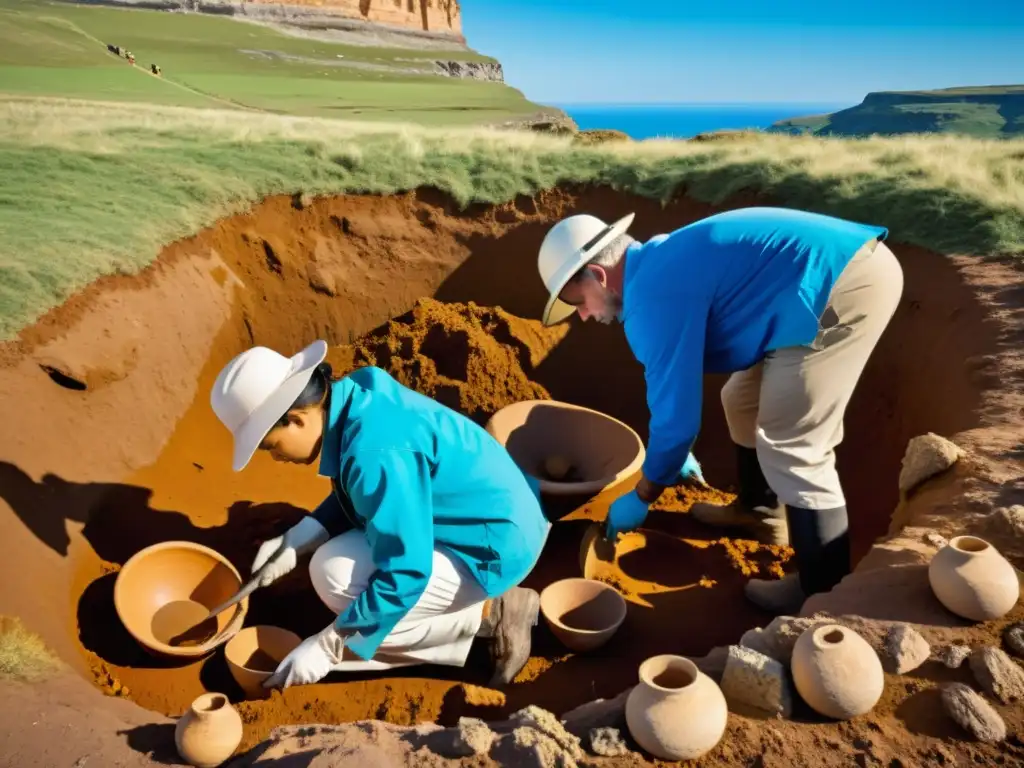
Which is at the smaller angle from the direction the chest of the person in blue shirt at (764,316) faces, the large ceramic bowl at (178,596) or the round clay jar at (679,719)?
the large ceramic bowl

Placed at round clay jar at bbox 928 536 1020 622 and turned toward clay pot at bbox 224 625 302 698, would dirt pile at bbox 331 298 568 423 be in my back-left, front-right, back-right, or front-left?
front-right

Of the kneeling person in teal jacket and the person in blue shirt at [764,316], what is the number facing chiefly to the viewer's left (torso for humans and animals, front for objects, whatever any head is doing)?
2

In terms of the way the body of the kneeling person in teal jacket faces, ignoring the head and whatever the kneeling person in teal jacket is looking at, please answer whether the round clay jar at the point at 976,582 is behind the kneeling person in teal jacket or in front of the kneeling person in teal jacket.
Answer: behind

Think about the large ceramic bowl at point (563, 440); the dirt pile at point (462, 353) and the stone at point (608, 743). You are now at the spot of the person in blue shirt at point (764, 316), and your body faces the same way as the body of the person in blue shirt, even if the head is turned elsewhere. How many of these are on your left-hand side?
1

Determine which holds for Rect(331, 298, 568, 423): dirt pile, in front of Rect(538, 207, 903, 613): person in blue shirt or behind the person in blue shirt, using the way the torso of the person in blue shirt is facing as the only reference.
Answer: in front

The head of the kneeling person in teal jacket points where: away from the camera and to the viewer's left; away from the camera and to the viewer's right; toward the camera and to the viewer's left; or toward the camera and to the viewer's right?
toward the camera and to the viewer's left

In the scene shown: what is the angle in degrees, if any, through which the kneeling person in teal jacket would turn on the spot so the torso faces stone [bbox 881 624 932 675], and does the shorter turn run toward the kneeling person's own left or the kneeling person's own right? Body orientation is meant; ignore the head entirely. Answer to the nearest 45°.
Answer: approximately 135° to the kneeling person's own left

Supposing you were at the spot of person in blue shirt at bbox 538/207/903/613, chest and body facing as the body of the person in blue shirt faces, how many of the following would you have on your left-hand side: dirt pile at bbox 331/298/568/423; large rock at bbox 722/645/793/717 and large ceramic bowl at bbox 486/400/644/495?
1

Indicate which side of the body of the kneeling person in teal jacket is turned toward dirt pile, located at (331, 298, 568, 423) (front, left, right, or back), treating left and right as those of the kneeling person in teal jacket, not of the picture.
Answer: right

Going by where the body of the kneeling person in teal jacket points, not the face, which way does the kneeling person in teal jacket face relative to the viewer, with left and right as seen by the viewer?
facing to the left of the viewer

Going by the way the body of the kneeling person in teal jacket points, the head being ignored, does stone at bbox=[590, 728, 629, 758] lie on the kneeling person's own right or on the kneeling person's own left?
on the kneeling person's own left

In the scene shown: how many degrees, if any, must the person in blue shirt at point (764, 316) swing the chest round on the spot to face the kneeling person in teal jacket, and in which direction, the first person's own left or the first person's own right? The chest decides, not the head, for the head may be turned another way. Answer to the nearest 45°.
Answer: approximately 45° to the first person's own left

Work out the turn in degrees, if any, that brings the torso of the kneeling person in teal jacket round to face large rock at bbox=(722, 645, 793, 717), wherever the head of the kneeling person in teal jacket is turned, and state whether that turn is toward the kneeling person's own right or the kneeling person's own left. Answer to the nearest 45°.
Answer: approximately 135° to the kneeling person's own left

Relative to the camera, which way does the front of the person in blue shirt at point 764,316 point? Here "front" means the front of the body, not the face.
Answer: to the viewer's left

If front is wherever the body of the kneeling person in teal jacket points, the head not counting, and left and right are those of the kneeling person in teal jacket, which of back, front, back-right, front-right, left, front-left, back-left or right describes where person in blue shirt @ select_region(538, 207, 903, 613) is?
back

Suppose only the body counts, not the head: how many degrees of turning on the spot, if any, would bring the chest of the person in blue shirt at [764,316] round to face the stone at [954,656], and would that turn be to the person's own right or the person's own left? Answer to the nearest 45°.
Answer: approximately 135° to the person's own left
